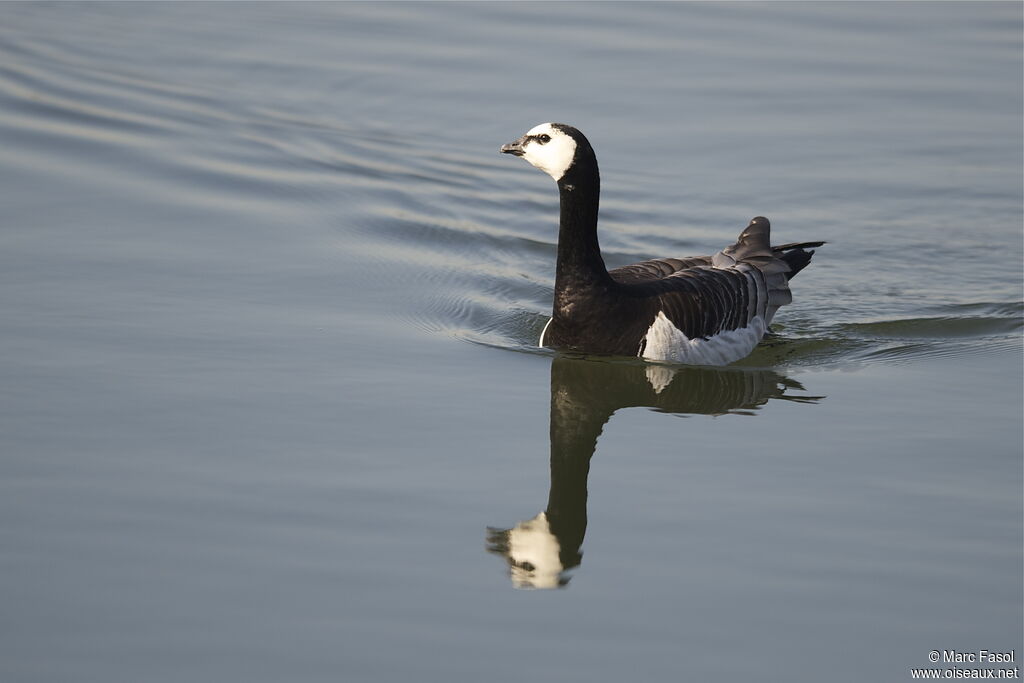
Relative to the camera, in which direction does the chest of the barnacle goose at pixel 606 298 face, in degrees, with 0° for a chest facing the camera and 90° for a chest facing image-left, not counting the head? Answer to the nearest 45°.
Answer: approximately 90°
